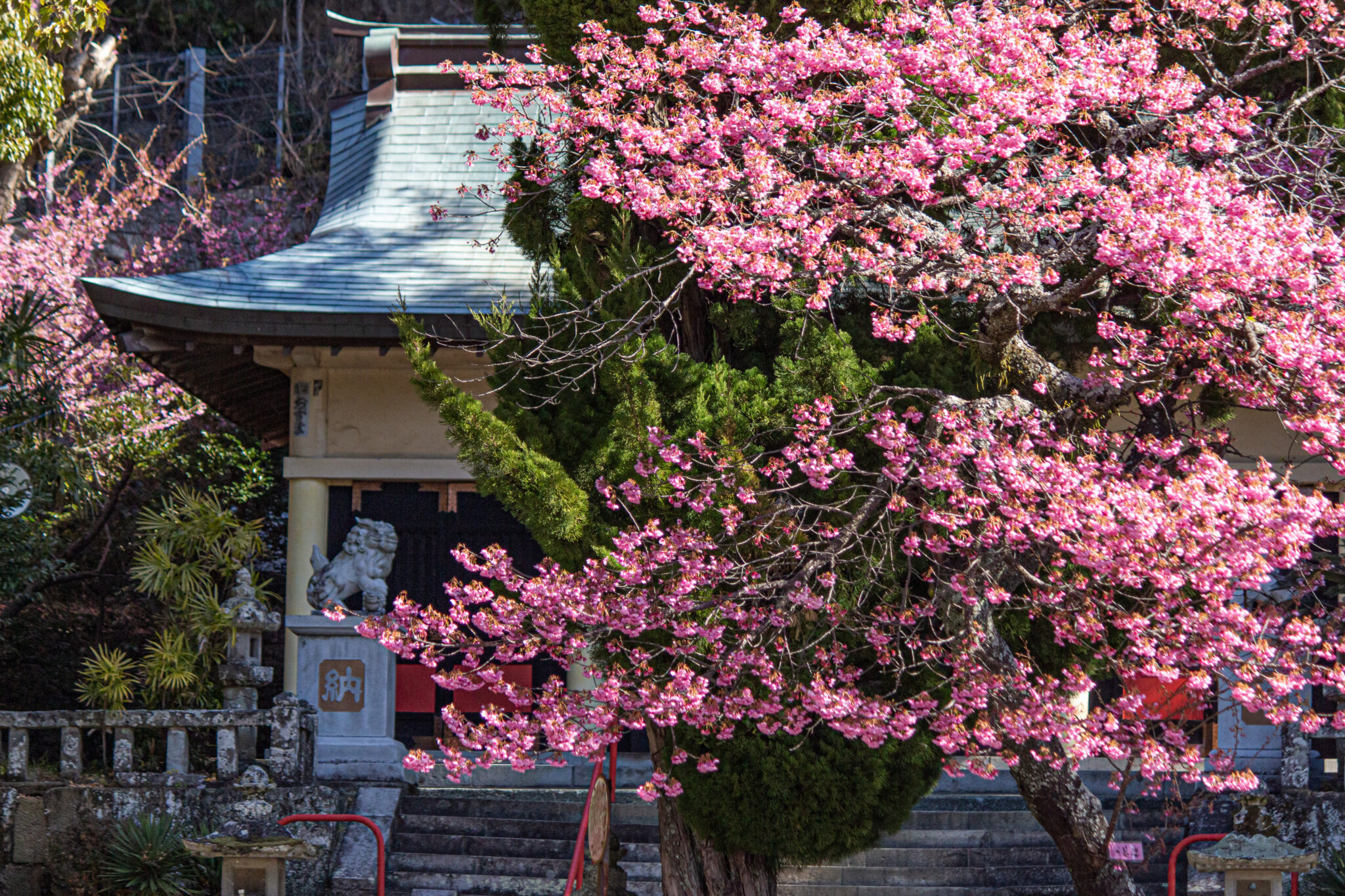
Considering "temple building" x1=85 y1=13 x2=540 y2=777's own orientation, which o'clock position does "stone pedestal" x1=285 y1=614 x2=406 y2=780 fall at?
The stone pedestal is roughly at 12 o'clock from the temple building.

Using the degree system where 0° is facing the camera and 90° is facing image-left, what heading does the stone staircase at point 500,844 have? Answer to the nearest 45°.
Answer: approximately 0°

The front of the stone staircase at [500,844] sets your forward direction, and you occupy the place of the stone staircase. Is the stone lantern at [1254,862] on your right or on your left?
on your left

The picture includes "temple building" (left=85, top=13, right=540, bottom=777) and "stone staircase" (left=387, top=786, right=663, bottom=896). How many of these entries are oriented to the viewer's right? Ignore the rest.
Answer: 0

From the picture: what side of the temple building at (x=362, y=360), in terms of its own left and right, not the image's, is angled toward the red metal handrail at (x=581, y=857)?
front

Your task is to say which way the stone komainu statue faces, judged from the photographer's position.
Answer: facing to the right of the viewer

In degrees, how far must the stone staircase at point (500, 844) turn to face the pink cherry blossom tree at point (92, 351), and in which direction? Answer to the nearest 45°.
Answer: approximately 135° to its right

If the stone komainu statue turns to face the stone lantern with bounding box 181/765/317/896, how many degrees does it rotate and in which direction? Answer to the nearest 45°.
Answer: approximately 90° to its right

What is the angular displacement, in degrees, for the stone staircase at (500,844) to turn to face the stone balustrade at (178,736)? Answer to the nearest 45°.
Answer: approximately 90° to its right
